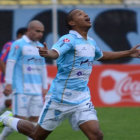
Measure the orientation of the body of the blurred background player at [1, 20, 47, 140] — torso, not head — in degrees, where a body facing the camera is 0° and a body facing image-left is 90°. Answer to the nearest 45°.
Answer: approximately 315°

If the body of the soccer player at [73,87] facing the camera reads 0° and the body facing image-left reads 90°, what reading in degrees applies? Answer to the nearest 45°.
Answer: approximately 315°
